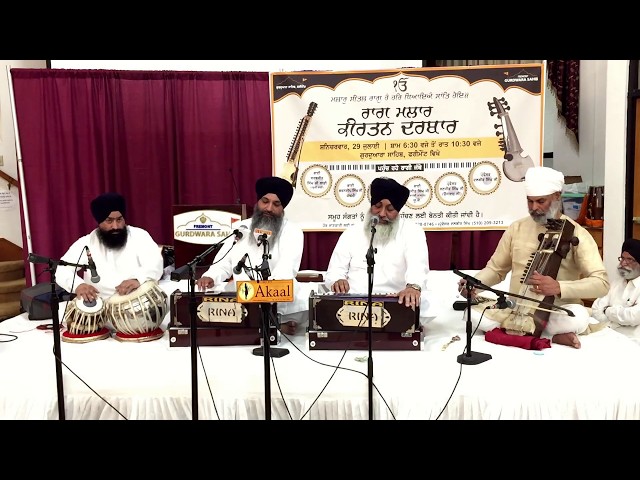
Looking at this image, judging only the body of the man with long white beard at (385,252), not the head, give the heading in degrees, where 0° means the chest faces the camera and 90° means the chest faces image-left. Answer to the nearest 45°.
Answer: approximately 0°

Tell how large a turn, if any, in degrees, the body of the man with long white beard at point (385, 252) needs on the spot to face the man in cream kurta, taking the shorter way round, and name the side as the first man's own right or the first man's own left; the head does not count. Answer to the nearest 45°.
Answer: approximately 90° to the first man's own left
